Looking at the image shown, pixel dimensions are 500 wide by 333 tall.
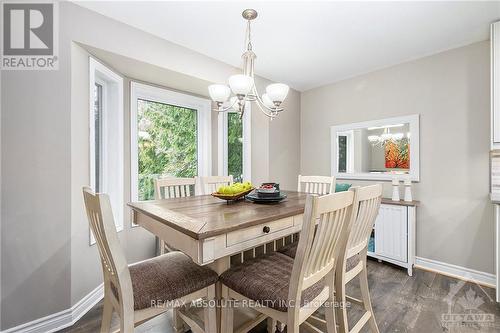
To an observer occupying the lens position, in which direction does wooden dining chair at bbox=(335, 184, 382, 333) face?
facing away from the viewer and to the left of the viewer

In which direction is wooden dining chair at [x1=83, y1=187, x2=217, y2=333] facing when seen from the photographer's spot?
facing away from the viewer and to the right of the viewer

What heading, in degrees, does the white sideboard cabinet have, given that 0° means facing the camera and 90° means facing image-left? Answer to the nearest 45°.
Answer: approximately 45°

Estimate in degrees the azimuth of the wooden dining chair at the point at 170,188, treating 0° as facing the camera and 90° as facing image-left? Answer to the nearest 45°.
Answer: approximately 315°

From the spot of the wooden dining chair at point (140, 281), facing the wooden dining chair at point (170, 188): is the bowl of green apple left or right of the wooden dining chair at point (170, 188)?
right

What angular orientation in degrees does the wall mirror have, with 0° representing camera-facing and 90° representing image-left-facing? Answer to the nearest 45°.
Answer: approximately 45°

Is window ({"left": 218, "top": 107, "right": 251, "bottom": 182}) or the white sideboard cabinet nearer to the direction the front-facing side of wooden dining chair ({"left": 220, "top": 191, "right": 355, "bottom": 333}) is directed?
the window
